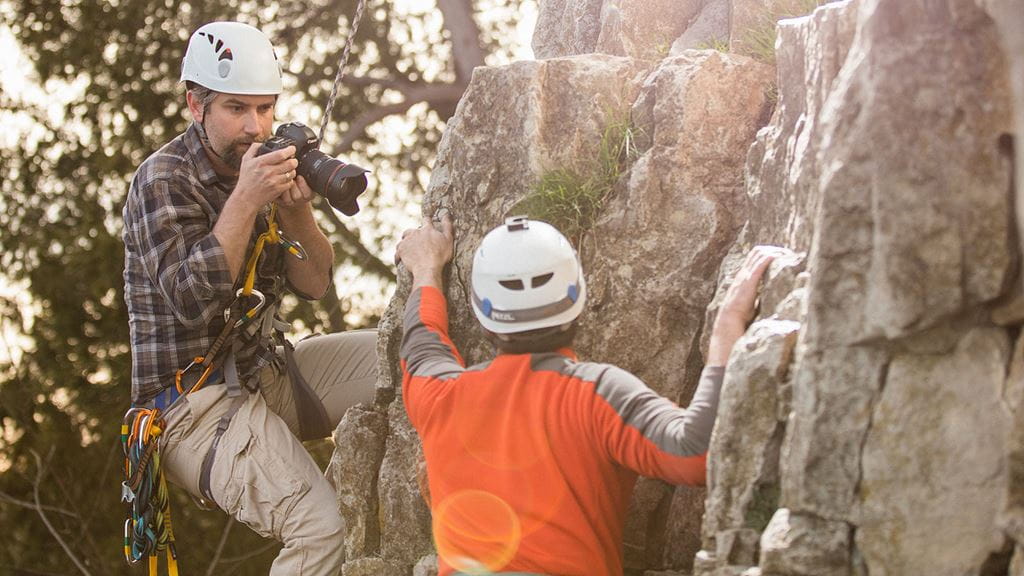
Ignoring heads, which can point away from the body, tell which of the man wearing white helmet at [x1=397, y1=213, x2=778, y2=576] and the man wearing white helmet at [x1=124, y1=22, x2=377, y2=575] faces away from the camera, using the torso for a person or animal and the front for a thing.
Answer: the man wearing white helmet at [x1=397, y1=213, x2=778, y2=576]

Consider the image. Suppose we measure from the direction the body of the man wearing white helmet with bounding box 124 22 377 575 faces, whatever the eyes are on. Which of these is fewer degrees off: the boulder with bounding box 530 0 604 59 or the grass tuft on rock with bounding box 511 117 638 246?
the grass tuft on rock

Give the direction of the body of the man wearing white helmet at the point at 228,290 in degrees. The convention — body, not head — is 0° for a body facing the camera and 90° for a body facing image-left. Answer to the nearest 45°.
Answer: approximately 315°

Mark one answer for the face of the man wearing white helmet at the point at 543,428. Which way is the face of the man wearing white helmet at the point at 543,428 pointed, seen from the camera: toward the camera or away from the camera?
away from the camera

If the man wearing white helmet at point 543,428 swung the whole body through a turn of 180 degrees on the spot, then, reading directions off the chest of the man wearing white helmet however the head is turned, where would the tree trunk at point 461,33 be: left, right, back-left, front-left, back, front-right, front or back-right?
back

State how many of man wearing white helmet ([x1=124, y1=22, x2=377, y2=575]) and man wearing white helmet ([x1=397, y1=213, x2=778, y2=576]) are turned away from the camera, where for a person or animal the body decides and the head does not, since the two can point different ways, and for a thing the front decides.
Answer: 1

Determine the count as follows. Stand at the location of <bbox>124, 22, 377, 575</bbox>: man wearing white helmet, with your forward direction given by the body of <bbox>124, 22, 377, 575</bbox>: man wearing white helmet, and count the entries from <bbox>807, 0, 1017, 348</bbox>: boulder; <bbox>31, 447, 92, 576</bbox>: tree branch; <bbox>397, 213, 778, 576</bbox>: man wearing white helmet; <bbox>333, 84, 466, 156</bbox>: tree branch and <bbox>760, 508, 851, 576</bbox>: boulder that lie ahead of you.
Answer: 3

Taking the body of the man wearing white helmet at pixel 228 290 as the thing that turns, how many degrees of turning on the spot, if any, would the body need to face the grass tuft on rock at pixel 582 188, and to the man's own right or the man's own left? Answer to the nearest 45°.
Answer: approximately 45° to the man's own left

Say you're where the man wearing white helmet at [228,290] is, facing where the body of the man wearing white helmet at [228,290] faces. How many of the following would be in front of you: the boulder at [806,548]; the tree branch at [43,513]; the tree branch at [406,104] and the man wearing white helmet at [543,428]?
2

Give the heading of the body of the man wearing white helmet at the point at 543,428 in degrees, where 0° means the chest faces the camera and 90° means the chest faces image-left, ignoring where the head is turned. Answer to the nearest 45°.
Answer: approximately 180°

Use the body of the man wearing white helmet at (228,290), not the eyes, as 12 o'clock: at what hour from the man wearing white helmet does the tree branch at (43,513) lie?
The tree branch is roughly at 7 o'clock from the man wearing white helmet.

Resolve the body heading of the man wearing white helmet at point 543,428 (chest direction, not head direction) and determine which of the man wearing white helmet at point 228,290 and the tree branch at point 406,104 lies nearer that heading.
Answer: the tree branch

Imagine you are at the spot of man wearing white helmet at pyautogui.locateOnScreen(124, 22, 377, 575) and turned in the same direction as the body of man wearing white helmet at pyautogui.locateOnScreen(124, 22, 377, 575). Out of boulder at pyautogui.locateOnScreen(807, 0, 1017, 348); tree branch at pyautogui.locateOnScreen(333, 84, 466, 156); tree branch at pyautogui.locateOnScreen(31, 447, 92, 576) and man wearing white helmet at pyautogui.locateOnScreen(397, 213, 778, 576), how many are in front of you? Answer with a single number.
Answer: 2

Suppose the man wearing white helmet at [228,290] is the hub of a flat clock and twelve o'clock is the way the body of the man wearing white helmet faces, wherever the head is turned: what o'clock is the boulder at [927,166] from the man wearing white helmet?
The boulder is roughly at 12 o'clock from the man wearing white helmet.

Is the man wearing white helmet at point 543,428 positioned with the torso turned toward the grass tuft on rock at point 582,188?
yes

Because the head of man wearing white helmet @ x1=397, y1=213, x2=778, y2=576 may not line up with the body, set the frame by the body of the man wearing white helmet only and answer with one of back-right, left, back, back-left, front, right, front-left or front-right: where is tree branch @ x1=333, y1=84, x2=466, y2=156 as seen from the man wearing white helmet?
front
